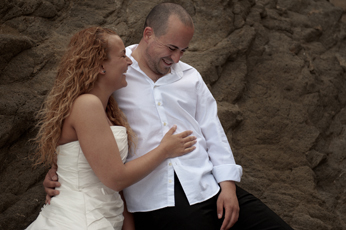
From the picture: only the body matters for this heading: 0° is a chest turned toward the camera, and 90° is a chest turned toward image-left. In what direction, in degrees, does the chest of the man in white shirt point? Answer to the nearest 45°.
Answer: approximately 0°

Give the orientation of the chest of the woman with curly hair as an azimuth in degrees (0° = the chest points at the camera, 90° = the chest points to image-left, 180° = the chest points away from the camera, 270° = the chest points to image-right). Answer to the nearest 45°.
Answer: approximately 270°

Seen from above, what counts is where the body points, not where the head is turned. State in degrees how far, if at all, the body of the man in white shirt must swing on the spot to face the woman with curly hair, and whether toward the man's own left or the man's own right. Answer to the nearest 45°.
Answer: approximately 45° to the man's own right

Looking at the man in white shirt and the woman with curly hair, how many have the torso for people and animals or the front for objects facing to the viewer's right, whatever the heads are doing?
1

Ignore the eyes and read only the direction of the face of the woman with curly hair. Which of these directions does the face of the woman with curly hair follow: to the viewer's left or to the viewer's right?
to the viewer's right

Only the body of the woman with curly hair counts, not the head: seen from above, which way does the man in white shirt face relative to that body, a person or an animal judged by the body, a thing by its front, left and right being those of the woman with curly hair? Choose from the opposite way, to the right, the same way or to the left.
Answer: to the right
